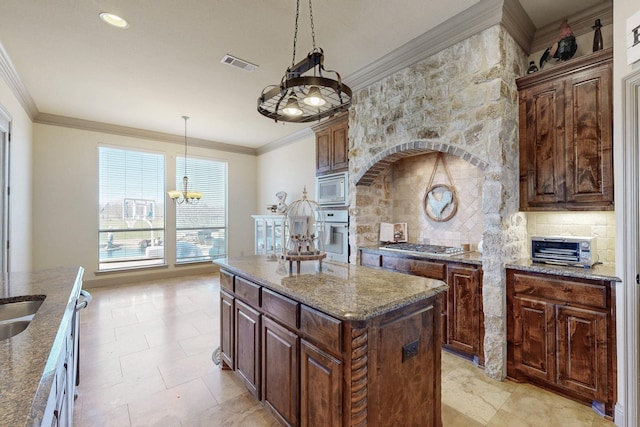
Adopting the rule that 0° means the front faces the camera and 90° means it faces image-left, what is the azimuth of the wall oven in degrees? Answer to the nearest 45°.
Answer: approximately 45°

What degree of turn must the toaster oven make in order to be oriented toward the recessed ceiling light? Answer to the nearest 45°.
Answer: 0° — it already faces it

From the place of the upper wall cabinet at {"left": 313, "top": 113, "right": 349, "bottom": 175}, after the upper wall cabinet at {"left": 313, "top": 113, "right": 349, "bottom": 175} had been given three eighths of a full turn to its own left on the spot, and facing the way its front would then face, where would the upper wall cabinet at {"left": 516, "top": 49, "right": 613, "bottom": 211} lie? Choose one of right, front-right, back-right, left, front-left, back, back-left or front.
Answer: front-right

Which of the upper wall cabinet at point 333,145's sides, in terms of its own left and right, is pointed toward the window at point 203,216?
right

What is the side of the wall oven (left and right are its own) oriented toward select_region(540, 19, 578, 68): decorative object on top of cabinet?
left

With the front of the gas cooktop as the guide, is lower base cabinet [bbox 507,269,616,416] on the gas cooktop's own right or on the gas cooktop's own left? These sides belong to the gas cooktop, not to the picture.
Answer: on the gas cooktop's own left

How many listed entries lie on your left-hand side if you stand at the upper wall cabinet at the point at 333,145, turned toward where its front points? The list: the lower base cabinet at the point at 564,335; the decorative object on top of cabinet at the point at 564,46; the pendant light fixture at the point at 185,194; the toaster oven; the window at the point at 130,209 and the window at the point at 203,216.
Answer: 3

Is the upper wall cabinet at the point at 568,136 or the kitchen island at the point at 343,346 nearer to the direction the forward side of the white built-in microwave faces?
the kitchen island
